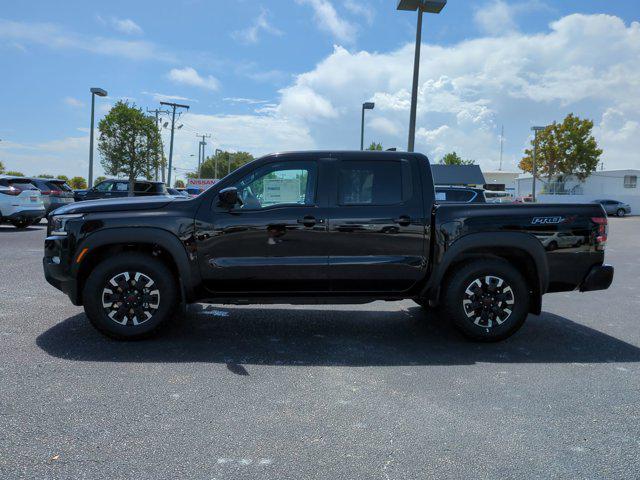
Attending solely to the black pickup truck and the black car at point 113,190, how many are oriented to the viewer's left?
2

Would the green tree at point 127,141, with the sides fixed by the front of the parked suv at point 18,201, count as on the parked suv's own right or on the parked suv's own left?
on the parked suv's own right

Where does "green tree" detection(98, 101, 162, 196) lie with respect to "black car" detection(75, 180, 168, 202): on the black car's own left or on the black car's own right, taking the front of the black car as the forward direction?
on the black car's own right

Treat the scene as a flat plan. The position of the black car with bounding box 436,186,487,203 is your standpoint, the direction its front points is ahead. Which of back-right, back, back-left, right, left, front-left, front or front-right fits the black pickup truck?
left

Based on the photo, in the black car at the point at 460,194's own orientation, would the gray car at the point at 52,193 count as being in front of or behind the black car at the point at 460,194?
in front

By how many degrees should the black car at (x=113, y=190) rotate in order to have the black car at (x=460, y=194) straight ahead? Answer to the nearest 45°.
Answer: approximately 135° to its left

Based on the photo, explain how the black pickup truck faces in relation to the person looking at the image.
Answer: facing to the left of the viewer

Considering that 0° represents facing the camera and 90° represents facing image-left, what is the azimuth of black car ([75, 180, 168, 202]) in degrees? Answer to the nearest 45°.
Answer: approximately 90°

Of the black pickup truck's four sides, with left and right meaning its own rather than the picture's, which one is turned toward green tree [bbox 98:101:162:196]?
right
